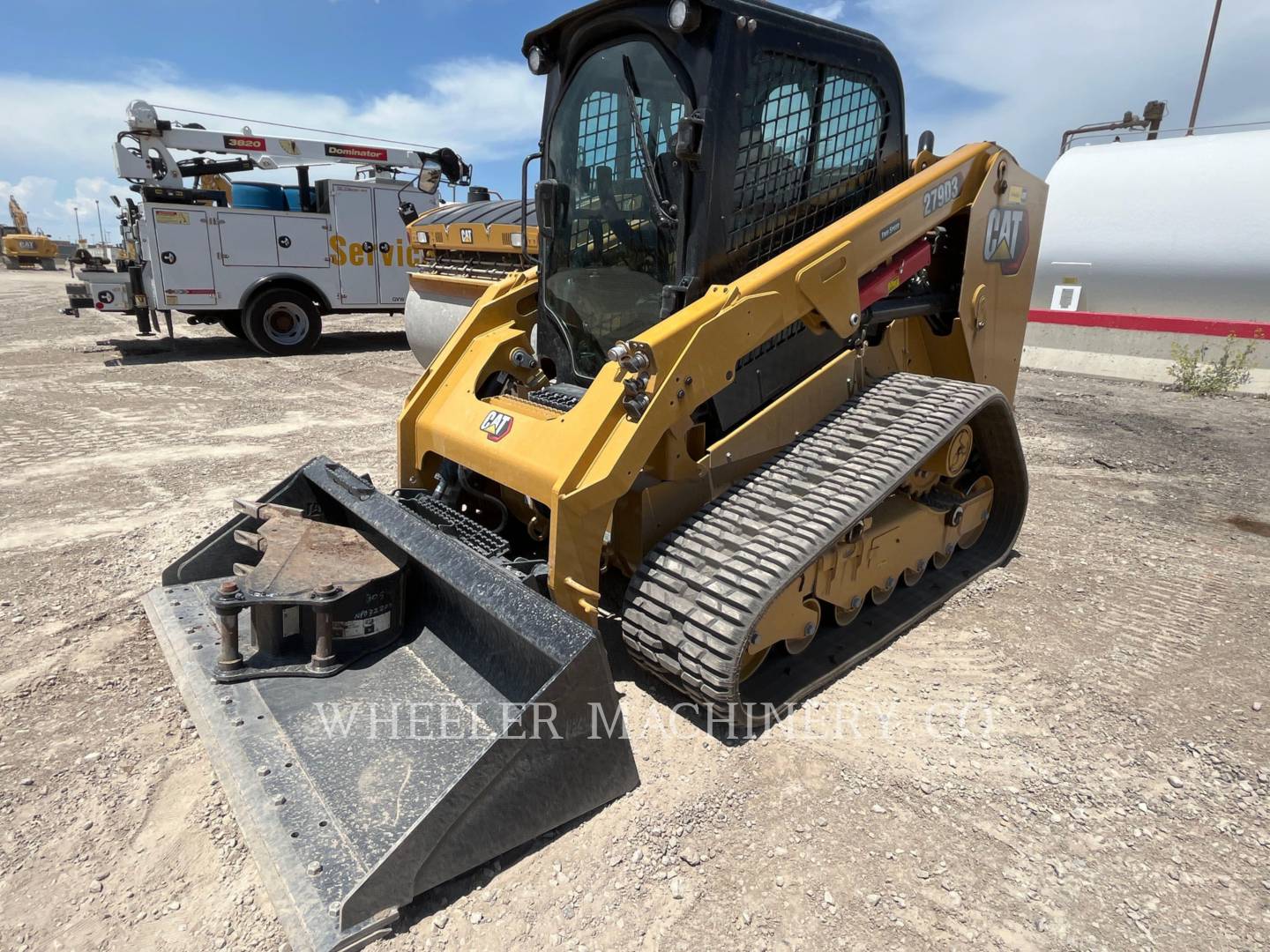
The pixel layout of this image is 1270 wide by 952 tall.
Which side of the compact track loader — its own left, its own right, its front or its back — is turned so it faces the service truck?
right

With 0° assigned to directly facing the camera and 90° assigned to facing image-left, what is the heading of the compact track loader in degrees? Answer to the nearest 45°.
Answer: approximately 45°

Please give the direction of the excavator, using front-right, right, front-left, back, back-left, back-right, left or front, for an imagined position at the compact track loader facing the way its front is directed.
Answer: right

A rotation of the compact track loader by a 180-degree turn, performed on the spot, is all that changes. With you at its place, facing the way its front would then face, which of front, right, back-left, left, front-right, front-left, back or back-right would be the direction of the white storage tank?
front

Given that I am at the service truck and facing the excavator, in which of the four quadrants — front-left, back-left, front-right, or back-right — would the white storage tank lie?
back-right
